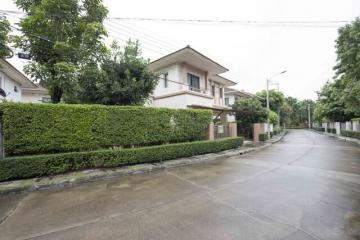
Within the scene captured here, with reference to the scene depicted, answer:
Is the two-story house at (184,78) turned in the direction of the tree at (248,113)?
no

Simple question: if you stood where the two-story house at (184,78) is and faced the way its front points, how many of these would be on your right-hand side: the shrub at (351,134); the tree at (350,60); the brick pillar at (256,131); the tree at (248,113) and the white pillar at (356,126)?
0

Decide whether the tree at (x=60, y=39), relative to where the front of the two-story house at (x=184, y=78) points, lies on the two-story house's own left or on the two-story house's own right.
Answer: on the two-story house's own right

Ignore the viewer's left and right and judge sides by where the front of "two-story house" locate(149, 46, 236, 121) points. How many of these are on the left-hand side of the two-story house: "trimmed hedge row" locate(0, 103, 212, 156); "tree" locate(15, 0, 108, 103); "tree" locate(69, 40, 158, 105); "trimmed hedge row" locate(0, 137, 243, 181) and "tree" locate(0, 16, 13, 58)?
0

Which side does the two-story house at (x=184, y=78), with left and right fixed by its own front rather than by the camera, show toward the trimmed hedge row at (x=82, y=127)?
right

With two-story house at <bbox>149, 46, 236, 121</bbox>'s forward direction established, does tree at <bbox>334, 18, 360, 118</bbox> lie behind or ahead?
ahead

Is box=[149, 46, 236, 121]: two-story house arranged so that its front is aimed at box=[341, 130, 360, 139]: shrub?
no

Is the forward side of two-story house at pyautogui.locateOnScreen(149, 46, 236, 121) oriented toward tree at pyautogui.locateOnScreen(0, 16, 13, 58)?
no

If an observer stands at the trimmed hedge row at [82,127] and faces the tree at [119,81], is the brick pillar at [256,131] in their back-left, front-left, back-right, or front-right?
front-right

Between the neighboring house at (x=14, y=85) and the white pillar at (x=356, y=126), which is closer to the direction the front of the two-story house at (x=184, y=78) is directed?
the white pillar

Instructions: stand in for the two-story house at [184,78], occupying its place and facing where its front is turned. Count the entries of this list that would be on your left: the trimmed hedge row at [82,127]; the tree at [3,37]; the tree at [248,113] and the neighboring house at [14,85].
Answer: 1

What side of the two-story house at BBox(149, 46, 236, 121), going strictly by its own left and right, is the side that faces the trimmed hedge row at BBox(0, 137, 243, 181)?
right

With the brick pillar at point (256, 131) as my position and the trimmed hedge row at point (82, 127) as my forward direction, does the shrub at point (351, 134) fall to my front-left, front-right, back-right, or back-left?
back-left

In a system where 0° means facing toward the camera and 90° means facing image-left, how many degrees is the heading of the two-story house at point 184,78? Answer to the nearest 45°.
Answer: approximately 315°
